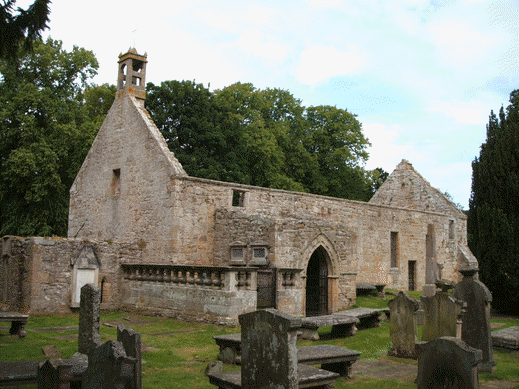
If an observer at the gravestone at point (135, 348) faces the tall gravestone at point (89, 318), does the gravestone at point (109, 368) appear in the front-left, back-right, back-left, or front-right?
back-left

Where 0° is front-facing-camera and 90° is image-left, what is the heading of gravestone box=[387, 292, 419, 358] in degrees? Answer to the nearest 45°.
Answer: approximately 0°

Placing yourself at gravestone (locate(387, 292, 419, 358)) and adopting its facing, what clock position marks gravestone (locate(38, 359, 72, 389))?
gravestone (locate(38, 359, 72, 389)) is roughly at 1 o'clock from gravestone (locate(387, 292, 419, 358)).

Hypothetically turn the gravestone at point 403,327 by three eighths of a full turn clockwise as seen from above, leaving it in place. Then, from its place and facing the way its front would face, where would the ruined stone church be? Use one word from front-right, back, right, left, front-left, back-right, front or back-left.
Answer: front

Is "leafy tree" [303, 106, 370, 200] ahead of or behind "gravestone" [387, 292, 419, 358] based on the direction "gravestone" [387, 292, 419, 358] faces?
behind

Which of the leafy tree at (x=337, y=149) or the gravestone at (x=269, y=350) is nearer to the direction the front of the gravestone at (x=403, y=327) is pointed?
the gravestone

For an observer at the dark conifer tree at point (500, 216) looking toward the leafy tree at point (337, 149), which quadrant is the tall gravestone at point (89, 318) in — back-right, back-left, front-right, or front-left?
back-left

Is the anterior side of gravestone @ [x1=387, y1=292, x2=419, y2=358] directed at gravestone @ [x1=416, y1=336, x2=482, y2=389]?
yes
